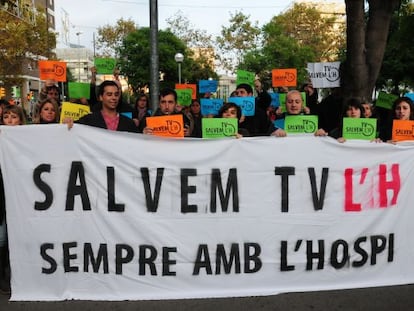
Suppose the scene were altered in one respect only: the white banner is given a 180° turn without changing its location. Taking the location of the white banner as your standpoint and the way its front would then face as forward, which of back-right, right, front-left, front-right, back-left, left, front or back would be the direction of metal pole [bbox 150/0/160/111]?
front

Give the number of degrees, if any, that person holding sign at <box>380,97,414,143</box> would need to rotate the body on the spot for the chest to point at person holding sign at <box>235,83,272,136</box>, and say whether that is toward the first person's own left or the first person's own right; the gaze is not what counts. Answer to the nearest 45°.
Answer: approximately 90° to the first person's own right

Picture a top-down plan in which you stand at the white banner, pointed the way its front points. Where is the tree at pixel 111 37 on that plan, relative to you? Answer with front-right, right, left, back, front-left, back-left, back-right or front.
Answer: back

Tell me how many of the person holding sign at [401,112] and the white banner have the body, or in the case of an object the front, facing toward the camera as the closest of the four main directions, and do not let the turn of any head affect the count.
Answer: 2

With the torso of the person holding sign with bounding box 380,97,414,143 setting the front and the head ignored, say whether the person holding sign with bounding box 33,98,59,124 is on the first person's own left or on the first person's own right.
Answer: on the first person's own right

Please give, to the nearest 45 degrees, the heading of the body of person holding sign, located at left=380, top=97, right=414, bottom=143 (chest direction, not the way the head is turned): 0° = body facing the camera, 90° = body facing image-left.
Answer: approximately 0°

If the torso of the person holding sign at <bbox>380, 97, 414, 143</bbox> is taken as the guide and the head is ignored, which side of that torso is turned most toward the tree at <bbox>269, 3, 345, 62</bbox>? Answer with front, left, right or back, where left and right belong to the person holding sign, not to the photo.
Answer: back

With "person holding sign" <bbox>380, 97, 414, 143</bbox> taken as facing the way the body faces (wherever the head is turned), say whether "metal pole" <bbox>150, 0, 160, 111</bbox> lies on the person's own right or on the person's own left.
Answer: on the person's own right

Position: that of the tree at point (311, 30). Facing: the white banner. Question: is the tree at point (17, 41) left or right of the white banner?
right

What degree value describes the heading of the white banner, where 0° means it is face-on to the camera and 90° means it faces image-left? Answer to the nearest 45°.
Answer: approximately 0°

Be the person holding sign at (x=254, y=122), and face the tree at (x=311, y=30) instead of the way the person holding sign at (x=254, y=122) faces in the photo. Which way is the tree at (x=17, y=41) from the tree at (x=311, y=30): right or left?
left
